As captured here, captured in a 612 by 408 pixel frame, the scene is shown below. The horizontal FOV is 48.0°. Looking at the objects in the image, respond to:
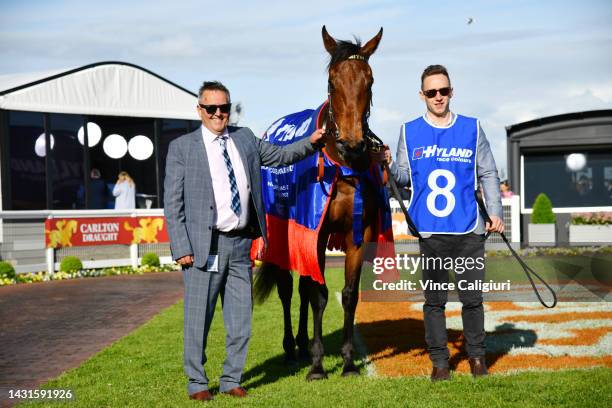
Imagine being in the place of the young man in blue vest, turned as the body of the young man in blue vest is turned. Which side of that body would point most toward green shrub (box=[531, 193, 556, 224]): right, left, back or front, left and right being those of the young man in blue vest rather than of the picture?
back

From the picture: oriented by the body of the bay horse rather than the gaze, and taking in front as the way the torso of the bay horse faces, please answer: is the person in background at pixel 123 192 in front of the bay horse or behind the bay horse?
behind

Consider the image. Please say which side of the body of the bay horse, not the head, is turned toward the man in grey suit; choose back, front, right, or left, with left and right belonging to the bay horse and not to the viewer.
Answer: right

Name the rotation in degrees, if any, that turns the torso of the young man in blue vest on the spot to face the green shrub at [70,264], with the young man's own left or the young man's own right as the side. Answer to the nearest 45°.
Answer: approximately 135° to the young man's own right

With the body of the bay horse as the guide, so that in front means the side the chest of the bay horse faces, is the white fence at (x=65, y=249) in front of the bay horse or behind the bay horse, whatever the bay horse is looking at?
behind

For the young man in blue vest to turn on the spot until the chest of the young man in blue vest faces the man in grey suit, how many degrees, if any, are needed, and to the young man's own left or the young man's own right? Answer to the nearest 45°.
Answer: approximately 90° to the young man's own right

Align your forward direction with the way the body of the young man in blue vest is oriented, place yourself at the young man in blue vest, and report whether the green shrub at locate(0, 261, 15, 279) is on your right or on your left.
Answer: on your right

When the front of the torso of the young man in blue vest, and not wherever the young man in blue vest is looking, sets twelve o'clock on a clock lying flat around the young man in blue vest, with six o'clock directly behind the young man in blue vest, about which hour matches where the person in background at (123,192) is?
The person in background is roughly at 5 o'clock from the young man in blue vest.

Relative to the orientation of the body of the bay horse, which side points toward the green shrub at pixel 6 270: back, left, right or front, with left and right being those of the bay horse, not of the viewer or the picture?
back

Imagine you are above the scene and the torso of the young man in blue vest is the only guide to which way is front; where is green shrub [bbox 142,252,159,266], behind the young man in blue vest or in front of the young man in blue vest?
behind

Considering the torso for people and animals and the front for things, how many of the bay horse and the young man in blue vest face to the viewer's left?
0

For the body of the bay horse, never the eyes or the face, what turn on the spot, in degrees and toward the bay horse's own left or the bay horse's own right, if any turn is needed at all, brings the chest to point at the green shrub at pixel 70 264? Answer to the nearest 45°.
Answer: approximately 180°

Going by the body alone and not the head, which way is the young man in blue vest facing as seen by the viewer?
toward the camera

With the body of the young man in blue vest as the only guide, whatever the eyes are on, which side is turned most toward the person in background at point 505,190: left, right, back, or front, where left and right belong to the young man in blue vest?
back
